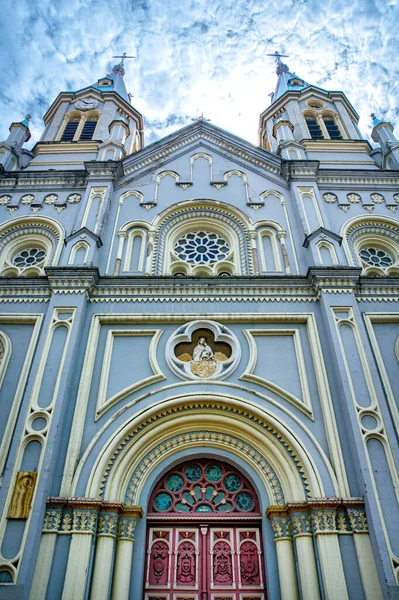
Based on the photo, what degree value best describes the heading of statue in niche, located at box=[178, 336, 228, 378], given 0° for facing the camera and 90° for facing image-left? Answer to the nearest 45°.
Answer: approximately 0°
